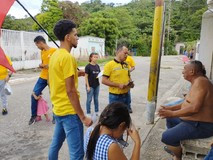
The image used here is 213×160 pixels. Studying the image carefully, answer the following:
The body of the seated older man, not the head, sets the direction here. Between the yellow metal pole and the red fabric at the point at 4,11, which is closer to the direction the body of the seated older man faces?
the red fabric

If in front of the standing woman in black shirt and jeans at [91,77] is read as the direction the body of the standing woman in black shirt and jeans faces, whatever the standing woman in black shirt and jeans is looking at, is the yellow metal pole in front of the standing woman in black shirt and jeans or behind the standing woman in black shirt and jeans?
in front

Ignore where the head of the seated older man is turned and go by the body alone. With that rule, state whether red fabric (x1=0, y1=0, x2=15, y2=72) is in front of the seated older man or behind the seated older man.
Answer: in front

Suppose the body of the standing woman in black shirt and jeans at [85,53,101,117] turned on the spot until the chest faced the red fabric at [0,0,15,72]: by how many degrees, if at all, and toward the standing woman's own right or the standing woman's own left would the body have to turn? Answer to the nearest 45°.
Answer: approximately 45° to the standing woman's own right

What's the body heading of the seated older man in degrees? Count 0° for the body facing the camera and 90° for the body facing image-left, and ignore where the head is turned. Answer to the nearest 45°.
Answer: approximately 90°

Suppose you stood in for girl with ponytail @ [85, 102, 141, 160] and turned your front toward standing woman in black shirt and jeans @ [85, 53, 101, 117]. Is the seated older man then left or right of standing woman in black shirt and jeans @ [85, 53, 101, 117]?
right

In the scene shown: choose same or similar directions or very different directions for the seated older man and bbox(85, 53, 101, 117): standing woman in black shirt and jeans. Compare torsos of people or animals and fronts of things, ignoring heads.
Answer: very different directions

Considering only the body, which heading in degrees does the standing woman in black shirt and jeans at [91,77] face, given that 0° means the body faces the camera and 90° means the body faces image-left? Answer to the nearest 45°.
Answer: approximately 315°

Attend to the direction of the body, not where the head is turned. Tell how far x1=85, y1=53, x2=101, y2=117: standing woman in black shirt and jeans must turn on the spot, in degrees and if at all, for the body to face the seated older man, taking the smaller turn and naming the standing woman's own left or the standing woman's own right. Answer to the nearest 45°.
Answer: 0° — they already face them

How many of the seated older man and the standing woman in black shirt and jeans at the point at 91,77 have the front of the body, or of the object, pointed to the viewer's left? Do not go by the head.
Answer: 1

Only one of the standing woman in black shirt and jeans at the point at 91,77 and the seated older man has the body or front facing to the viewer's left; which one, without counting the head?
the seated older man

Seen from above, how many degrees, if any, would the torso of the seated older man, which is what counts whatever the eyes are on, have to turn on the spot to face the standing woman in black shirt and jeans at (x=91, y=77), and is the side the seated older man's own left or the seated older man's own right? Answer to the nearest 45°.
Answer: approximately 45° to the seated older man's own right

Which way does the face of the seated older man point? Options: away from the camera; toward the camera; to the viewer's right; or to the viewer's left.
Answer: to the viewer's left
